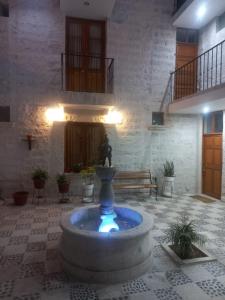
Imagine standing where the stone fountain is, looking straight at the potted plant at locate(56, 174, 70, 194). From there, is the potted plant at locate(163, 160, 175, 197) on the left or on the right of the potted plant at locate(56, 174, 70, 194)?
right

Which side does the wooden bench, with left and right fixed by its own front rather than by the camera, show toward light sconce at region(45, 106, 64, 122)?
right

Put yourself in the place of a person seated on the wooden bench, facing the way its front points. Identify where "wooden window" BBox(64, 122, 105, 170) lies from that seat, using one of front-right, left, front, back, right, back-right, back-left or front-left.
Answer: right

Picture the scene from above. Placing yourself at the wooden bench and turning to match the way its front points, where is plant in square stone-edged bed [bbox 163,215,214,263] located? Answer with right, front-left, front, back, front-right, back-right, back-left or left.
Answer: front

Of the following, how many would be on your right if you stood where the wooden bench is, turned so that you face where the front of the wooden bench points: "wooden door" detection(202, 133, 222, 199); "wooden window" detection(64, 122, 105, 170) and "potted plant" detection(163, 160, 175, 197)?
1

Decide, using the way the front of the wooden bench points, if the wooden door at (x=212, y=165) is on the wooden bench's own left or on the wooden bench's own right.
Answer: on the wooden bench's own left

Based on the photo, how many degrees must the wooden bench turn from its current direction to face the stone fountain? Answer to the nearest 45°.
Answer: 0° — it already faces it

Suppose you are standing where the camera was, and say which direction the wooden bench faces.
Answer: facing the viewer

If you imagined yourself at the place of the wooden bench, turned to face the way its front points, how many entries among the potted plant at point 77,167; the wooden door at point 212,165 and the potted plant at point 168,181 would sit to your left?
2

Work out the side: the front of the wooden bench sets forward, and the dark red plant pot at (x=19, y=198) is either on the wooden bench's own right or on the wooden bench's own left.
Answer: on the wooden bench's own right

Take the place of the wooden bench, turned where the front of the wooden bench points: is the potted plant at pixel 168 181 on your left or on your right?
on your left

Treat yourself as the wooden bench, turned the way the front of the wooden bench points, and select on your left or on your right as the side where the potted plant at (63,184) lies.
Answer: on your right
